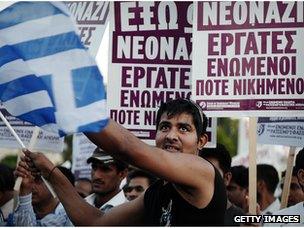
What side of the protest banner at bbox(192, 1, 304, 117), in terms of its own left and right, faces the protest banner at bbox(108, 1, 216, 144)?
right

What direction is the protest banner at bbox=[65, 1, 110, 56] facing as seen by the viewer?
toward the camera

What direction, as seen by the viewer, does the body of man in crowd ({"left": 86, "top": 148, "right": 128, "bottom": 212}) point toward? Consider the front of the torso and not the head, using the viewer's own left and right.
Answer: facing the viewer and to the left of the viewer

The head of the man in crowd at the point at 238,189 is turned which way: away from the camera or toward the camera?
toward the camera

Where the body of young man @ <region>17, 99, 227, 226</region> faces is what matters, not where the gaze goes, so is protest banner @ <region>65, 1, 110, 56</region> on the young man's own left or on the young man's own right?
on the young man's own right

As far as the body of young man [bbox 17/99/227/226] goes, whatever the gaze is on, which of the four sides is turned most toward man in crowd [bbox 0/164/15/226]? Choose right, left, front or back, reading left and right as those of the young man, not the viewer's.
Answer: right

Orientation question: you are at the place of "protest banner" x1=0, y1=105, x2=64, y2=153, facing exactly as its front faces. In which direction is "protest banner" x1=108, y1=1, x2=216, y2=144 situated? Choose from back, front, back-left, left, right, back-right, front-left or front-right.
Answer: left
